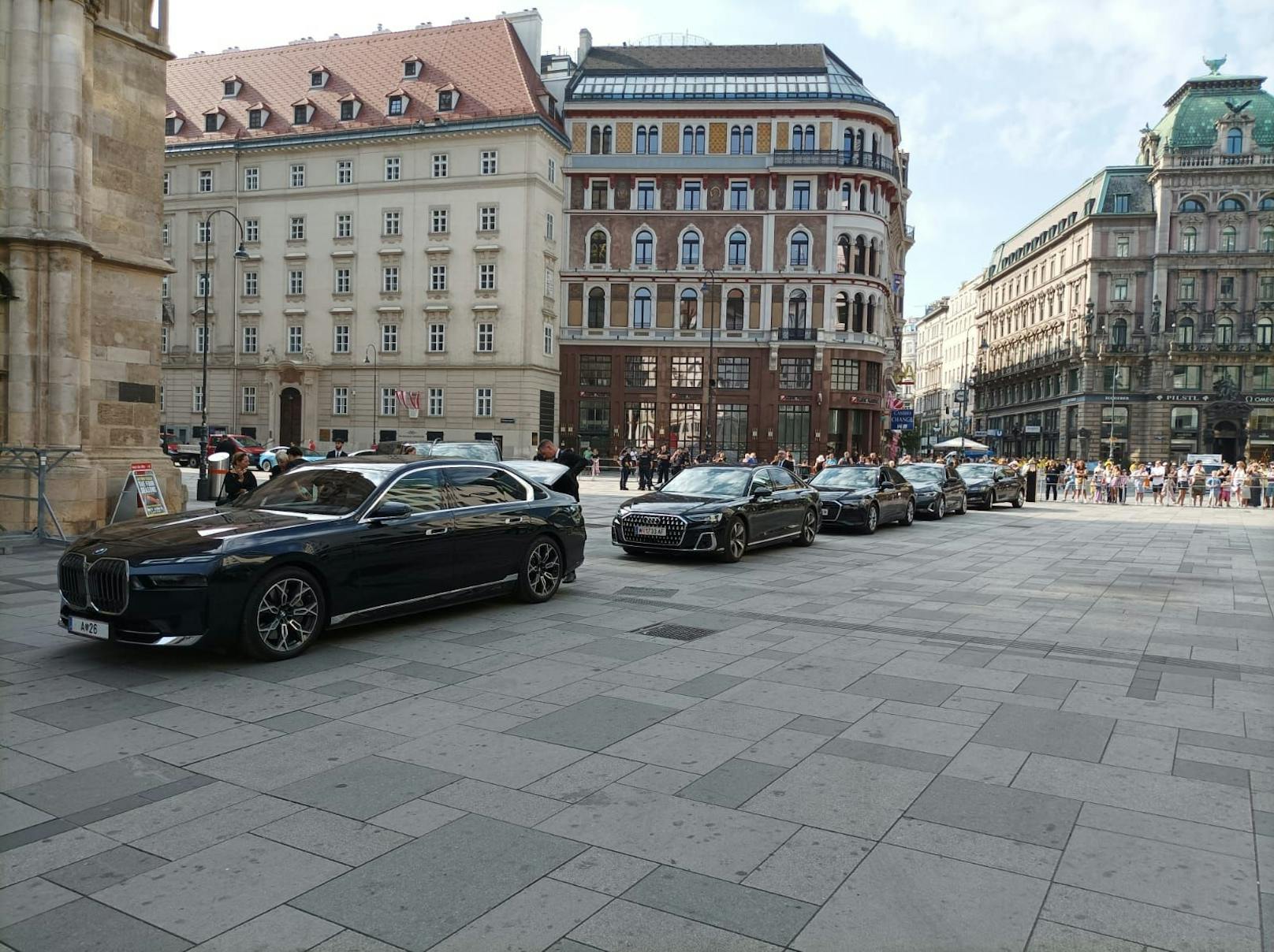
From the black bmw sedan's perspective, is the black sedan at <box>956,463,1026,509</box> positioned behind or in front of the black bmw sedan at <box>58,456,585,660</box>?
behind

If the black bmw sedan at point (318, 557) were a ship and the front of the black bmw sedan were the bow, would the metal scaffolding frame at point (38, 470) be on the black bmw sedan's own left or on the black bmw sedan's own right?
on the black bmw sedan's own right

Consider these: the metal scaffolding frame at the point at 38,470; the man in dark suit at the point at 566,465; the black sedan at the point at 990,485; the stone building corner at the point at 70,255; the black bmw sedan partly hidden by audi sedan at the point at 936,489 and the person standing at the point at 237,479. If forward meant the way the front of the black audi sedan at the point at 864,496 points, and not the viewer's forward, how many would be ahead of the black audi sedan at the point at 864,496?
4

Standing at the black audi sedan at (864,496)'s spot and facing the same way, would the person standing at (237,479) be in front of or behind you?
in front

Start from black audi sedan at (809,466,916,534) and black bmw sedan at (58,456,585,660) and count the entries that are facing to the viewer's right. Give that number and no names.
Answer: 0

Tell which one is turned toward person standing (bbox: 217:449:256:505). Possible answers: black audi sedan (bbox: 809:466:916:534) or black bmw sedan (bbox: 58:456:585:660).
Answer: the black audi sedan

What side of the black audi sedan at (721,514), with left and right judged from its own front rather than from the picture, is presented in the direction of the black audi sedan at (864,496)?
back

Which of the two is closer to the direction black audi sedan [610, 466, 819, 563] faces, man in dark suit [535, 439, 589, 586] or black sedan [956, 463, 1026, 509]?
the man in dark suit

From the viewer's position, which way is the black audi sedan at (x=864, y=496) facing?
facing the viewer and to the left of the viewer

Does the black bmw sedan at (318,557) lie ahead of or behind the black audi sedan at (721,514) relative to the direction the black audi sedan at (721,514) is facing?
ahead

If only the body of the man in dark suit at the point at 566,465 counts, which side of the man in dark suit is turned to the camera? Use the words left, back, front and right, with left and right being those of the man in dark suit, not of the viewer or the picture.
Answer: left

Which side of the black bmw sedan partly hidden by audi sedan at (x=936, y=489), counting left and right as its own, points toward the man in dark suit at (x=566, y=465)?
front

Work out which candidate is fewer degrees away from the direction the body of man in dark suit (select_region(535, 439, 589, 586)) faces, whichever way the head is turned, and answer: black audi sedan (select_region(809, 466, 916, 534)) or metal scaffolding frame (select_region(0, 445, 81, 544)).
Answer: the metal scaffolding frame
